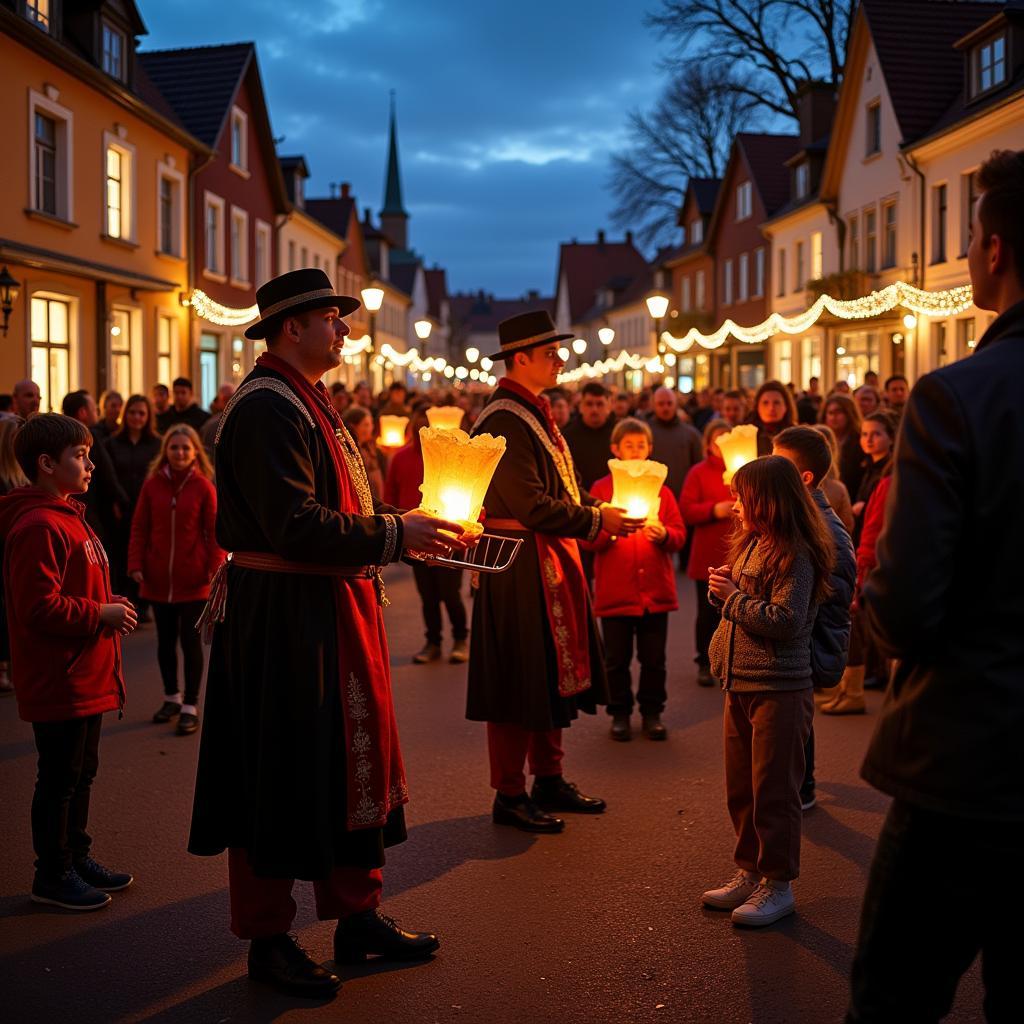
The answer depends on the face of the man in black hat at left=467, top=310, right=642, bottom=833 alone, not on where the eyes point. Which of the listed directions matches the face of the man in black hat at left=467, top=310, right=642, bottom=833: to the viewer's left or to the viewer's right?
to the viewer's right

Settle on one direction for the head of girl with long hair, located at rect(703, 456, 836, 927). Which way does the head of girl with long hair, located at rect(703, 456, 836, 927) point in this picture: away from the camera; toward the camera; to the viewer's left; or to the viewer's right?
to the viewer's left

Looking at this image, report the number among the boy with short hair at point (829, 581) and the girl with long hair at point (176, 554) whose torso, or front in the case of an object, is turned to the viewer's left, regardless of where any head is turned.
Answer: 1

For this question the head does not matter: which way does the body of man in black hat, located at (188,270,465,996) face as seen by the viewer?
to the viewer's right

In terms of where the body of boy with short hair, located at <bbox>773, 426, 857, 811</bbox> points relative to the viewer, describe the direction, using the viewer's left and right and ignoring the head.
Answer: facing to the left of the viewer

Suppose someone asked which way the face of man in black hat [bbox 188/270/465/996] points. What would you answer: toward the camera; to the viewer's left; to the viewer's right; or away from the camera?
to the viewer's right

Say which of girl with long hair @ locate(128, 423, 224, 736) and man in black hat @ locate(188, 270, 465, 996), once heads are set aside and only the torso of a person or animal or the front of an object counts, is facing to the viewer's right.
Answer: the man in black hat

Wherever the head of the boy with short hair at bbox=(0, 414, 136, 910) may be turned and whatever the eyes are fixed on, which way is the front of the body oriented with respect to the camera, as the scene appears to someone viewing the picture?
to the viewer's right
